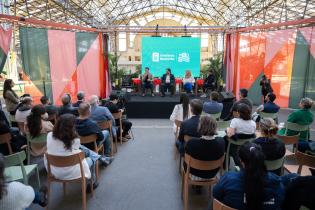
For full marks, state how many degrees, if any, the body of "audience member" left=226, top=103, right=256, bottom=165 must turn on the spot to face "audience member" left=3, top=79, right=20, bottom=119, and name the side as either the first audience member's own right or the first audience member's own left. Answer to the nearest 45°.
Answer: approximately 45° to the first audience member's own left

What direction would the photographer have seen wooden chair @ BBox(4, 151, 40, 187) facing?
facing away from the viewer and to the right of the viewer

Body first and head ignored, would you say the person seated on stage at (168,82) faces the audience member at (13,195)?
yes

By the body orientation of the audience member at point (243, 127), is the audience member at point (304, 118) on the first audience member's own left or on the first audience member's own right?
on the first audience member's own right

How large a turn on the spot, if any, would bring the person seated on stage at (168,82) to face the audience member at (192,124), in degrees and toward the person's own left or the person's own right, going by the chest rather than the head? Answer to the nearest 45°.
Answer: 0° — they already face them

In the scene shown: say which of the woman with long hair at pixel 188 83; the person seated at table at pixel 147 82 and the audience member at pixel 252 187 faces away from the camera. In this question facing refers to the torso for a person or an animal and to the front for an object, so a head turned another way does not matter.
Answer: the audience member

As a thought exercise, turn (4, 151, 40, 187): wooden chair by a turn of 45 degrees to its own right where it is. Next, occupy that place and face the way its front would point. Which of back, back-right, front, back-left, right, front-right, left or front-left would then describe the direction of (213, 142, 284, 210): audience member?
front-right

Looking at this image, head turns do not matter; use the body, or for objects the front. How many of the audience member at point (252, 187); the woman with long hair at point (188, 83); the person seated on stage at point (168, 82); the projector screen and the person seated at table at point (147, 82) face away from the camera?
1

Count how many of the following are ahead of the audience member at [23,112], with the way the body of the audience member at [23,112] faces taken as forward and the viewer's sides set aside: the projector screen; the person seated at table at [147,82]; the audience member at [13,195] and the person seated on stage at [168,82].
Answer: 3

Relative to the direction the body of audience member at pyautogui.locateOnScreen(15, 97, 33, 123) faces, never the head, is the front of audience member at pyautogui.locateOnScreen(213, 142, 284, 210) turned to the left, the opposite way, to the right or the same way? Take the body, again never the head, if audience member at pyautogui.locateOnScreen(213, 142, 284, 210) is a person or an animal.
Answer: the same way

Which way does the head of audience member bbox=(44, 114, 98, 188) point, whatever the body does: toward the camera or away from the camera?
away from the camera

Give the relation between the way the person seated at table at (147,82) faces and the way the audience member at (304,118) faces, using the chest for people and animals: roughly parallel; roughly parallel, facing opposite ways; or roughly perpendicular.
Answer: roughly parallel, facing opposite ways

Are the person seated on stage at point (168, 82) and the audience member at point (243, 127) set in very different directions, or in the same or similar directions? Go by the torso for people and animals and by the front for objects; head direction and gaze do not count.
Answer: very different directions

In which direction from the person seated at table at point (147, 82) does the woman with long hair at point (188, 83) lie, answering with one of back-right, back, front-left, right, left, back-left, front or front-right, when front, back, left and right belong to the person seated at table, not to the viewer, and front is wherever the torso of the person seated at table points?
left

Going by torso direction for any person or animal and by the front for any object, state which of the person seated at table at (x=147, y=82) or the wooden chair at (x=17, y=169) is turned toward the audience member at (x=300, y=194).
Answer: the person seated at table

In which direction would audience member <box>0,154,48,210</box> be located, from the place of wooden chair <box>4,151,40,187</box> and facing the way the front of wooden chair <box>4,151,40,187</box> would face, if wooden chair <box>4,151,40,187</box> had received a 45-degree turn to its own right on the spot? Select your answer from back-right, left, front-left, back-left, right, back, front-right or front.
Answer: right

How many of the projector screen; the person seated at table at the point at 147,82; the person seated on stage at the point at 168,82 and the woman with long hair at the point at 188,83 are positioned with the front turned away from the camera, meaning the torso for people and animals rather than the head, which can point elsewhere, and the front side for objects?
0

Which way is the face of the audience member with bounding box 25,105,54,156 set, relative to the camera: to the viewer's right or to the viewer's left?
to the viewer's right

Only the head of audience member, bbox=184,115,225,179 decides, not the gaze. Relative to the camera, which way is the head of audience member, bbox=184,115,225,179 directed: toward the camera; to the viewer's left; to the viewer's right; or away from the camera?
away from the camera

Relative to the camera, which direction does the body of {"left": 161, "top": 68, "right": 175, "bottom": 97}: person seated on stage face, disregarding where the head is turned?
toward the camera

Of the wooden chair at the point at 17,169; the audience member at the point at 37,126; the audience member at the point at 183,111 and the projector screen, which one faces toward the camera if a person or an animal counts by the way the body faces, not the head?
the projector screen

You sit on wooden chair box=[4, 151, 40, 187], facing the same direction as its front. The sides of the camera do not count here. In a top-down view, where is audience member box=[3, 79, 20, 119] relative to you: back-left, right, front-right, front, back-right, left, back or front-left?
front-left

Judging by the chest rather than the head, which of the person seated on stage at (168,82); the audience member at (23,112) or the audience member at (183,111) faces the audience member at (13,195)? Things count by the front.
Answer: the person seated on stage

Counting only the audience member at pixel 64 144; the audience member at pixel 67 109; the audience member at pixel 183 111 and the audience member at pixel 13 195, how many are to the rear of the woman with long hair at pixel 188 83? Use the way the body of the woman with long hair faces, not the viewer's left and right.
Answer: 0
